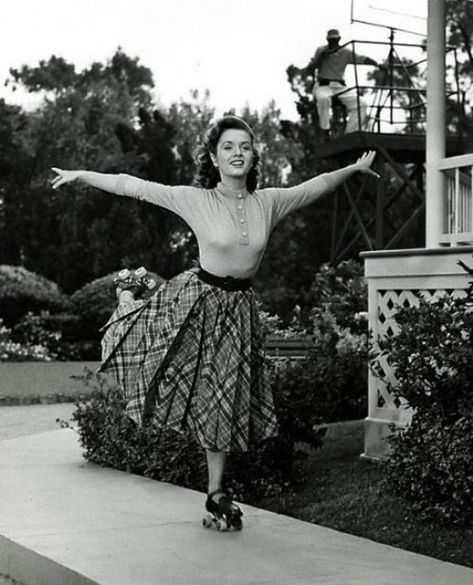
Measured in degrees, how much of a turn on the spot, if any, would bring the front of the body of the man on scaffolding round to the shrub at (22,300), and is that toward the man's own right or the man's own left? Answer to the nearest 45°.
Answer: approximately 135° to the man's own right
